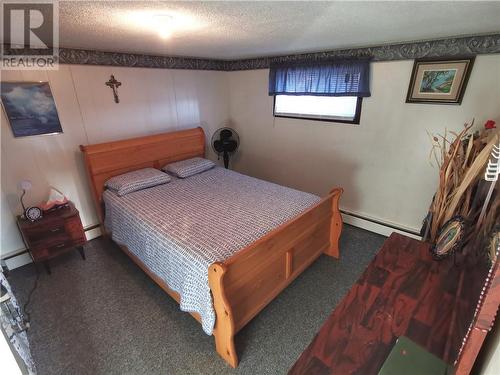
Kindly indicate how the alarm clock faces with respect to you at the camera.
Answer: facing the viewer

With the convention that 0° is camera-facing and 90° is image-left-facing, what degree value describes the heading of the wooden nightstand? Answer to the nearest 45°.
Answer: approximately 0°

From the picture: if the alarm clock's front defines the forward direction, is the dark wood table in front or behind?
in front

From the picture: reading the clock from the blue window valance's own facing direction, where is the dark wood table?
The dark wood table is roughly at 10 o'clock from the blue window valance.

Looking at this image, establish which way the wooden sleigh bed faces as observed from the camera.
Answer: facing the viewer and to the right of the viewer

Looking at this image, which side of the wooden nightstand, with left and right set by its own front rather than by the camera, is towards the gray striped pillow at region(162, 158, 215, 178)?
left

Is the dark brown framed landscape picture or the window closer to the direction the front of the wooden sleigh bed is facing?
the dark brown framed landscape picture

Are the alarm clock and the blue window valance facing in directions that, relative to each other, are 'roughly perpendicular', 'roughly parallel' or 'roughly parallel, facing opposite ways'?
roughly perpendicular

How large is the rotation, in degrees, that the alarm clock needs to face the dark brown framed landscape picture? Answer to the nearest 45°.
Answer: approximately 45° to its left

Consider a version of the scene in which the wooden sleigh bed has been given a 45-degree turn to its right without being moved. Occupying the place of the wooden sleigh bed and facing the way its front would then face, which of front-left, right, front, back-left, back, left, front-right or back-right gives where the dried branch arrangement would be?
left

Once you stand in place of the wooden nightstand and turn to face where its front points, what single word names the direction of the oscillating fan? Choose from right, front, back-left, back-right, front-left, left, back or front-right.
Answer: left

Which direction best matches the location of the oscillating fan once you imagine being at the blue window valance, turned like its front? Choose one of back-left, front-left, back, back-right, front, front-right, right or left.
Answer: front-right

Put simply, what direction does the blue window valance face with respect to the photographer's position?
facing the viewer and to the left of the viewer

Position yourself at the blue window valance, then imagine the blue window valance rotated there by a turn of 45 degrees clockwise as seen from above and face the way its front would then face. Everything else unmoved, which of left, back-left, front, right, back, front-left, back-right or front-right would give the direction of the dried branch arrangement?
back-left

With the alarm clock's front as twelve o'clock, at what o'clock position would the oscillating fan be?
The oscillating fan is roughly at 9 o'clock from the alarm clock.

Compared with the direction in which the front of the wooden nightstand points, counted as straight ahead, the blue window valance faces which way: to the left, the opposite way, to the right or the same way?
to the right
